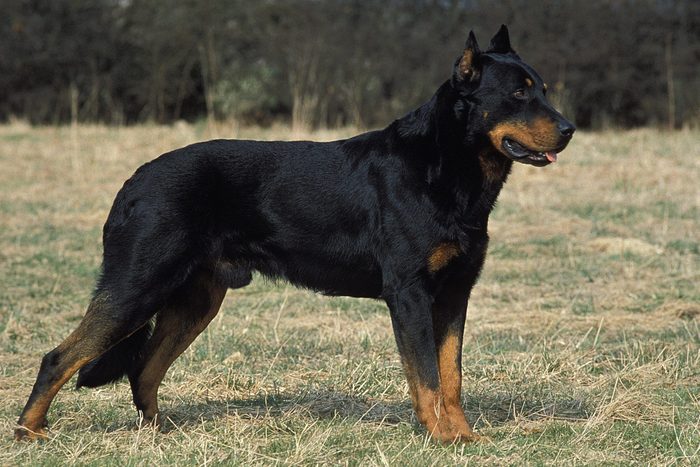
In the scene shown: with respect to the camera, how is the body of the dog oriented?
to the viewer's right
